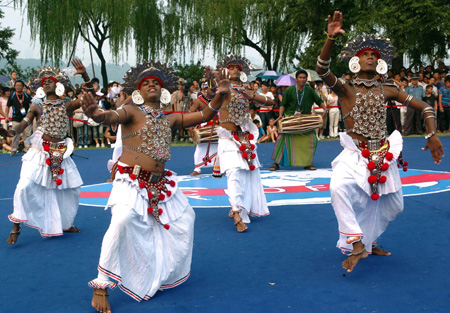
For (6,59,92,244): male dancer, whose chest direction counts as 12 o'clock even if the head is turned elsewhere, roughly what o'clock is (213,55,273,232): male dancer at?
(213,55,273,232): male dancer is roughly at 9 o'clock from (6,59,92,244): male dancer.

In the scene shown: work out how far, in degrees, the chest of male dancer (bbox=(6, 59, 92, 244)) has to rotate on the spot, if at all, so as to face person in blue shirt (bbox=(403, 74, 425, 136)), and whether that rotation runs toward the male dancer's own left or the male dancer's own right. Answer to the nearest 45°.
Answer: approximately 135° to the male dancer's own left

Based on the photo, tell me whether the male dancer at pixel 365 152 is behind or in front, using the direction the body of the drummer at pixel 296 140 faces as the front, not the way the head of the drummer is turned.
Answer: in front

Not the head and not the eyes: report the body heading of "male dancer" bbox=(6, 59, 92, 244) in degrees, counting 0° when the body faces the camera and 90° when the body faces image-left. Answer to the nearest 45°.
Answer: approximately 0°

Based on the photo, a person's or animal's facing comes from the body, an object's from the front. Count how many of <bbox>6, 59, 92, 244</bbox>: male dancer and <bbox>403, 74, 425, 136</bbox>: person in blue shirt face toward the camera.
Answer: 2

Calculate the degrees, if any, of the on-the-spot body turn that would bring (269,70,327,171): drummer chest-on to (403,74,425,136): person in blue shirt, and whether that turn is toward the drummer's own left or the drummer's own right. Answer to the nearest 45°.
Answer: approximately 135° to the drummer's own left

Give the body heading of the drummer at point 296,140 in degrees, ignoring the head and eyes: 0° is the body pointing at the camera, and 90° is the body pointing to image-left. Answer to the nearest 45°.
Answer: approximately 0°
